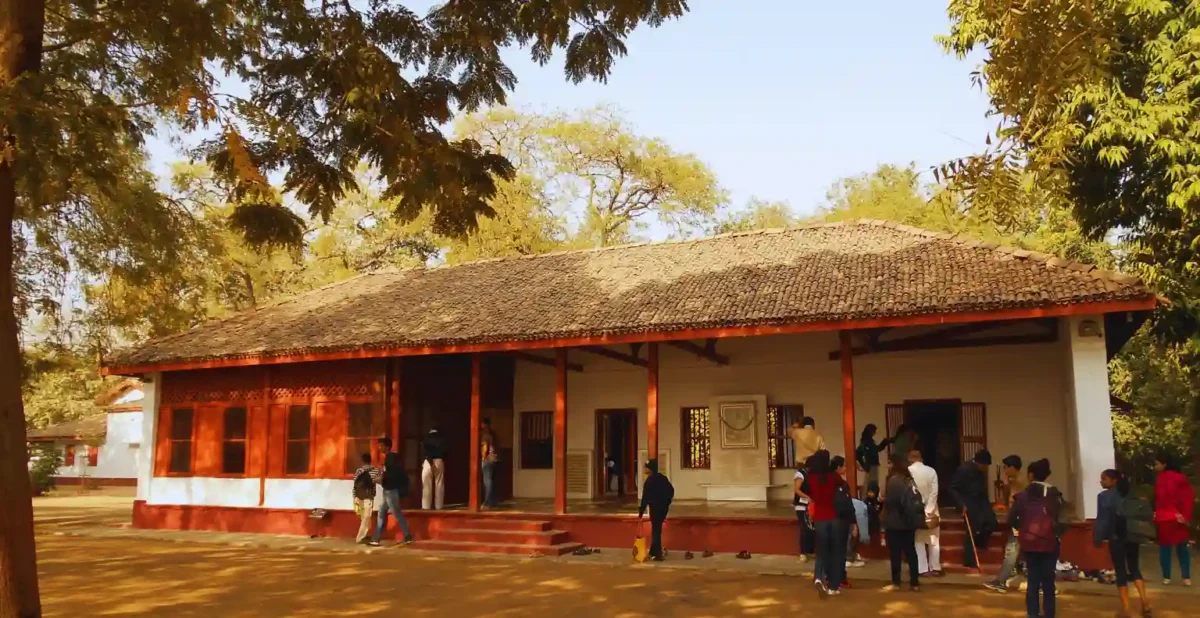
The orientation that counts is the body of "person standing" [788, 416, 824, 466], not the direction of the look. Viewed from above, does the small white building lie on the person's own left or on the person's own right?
on the person's own left

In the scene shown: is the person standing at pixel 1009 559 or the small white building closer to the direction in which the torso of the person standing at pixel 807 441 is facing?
the small white building

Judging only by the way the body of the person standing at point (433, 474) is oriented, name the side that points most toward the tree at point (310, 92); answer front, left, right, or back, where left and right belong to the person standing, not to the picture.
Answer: back

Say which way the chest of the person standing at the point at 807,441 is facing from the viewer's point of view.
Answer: away from the camera

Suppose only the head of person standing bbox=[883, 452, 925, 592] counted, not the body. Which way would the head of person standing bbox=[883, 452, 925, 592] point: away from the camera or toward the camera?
away from the camera

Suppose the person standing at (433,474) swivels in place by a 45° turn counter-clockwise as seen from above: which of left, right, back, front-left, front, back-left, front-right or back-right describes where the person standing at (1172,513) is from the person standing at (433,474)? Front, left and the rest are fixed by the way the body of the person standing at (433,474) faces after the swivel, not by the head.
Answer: back

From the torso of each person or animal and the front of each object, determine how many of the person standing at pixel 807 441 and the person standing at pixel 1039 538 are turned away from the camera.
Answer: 2

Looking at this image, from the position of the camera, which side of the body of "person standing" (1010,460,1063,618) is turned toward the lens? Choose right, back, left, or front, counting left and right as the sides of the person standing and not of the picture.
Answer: back

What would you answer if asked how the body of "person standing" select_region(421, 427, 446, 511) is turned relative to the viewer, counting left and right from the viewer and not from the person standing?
facing away from the viewer

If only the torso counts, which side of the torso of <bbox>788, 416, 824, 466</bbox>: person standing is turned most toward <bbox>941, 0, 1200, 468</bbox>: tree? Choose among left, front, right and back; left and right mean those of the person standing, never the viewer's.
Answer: right

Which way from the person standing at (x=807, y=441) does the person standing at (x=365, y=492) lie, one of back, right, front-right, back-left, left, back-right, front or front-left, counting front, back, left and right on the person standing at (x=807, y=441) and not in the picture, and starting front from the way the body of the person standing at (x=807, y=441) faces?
left
